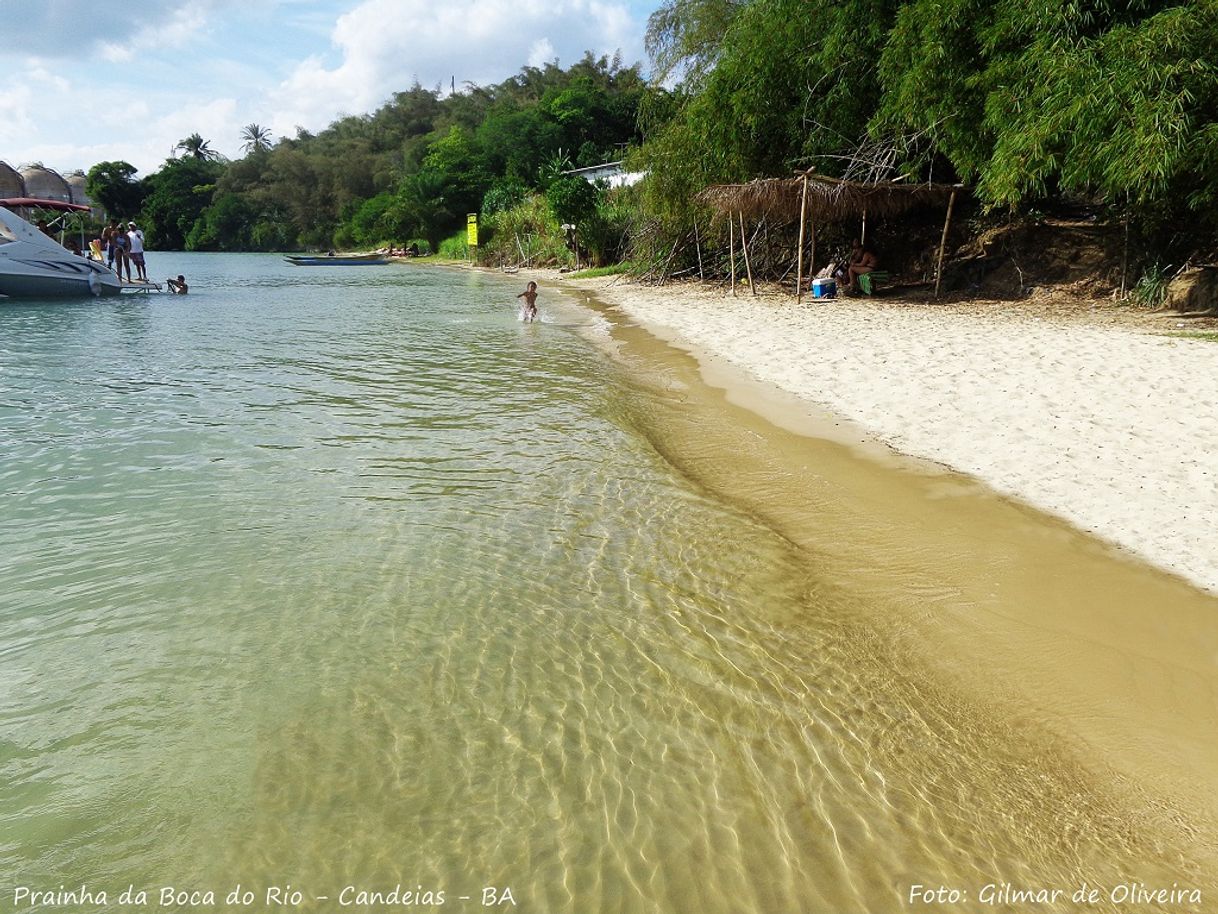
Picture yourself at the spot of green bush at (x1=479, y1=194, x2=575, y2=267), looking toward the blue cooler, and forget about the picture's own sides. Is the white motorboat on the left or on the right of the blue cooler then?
right

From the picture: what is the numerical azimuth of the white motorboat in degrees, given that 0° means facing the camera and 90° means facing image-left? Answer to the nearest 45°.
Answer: approximately 90°

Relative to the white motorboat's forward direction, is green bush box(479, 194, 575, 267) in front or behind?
behind

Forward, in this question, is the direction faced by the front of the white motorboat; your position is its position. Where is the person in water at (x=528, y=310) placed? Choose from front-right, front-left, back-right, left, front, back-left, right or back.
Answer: back-left

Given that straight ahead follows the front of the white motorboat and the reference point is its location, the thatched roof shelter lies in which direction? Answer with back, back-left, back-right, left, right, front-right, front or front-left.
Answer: back-left

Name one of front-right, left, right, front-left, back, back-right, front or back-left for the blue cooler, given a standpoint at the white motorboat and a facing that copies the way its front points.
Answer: back-left

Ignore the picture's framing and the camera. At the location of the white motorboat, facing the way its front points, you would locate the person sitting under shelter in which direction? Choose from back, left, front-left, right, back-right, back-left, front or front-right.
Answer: back-left
